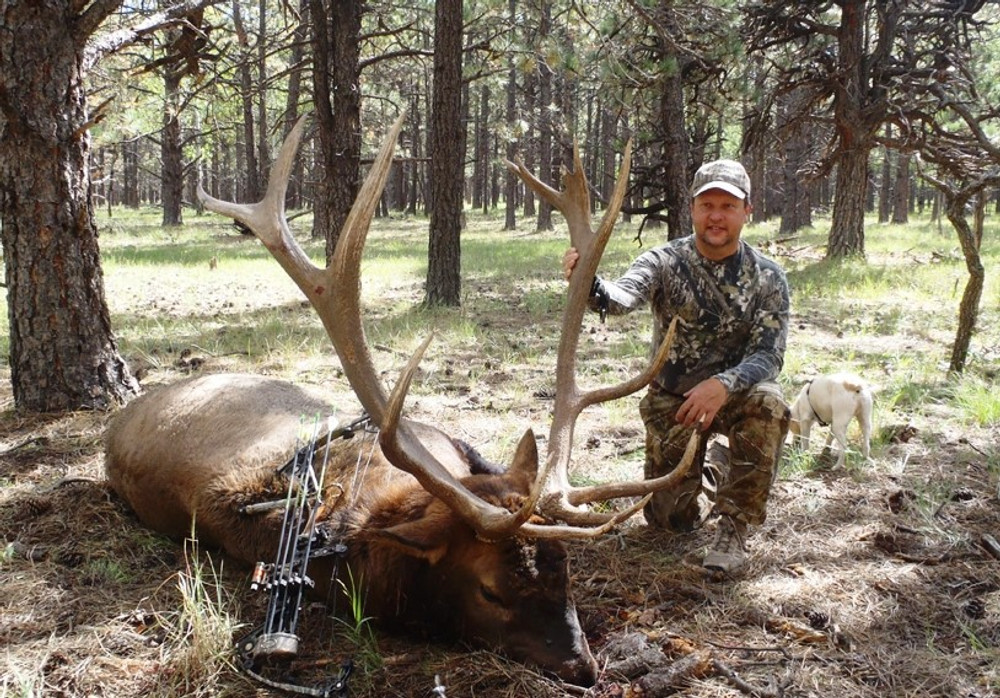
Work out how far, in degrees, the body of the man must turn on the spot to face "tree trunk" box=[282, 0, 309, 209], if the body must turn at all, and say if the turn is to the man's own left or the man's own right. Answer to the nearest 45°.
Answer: approximately 135° to the man's own right

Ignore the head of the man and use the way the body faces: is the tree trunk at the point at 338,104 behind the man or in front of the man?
behind

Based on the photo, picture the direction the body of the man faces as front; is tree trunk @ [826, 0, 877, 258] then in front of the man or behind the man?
behind

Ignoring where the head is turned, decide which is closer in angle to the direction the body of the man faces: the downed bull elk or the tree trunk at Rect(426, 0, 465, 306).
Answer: the downed bull elk

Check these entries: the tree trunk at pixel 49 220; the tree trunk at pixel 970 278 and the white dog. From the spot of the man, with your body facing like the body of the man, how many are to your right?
1

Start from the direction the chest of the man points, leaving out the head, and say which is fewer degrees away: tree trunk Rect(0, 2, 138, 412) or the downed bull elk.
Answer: the downed bull elk

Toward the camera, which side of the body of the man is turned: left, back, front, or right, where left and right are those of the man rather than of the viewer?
front

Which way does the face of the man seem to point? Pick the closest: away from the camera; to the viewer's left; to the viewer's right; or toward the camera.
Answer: toward the camera

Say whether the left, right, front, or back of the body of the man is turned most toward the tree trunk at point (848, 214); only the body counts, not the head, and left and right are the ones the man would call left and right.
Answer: back

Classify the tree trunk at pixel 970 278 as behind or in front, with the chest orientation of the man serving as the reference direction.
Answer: behind

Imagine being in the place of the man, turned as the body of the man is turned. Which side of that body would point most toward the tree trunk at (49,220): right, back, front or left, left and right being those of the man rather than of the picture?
right

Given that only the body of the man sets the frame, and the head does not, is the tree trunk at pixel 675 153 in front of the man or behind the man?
behind
